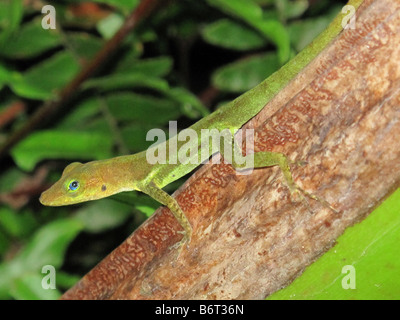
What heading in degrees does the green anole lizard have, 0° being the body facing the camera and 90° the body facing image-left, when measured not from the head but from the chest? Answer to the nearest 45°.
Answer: approximately 90°

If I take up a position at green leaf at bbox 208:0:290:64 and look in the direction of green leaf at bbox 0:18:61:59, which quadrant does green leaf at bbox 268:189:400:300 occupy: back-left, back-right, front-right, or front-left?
back-left

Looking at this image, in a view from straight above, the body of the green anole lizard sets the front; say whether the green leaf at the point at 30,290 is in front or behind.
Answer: in front

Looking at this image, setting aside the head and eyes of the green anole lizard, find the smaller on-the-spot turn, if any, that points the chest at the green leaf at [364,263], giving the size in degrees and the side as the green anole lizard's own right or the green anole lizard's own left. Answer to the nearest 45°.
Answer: approximately 135° to the green anole lizard's own left
